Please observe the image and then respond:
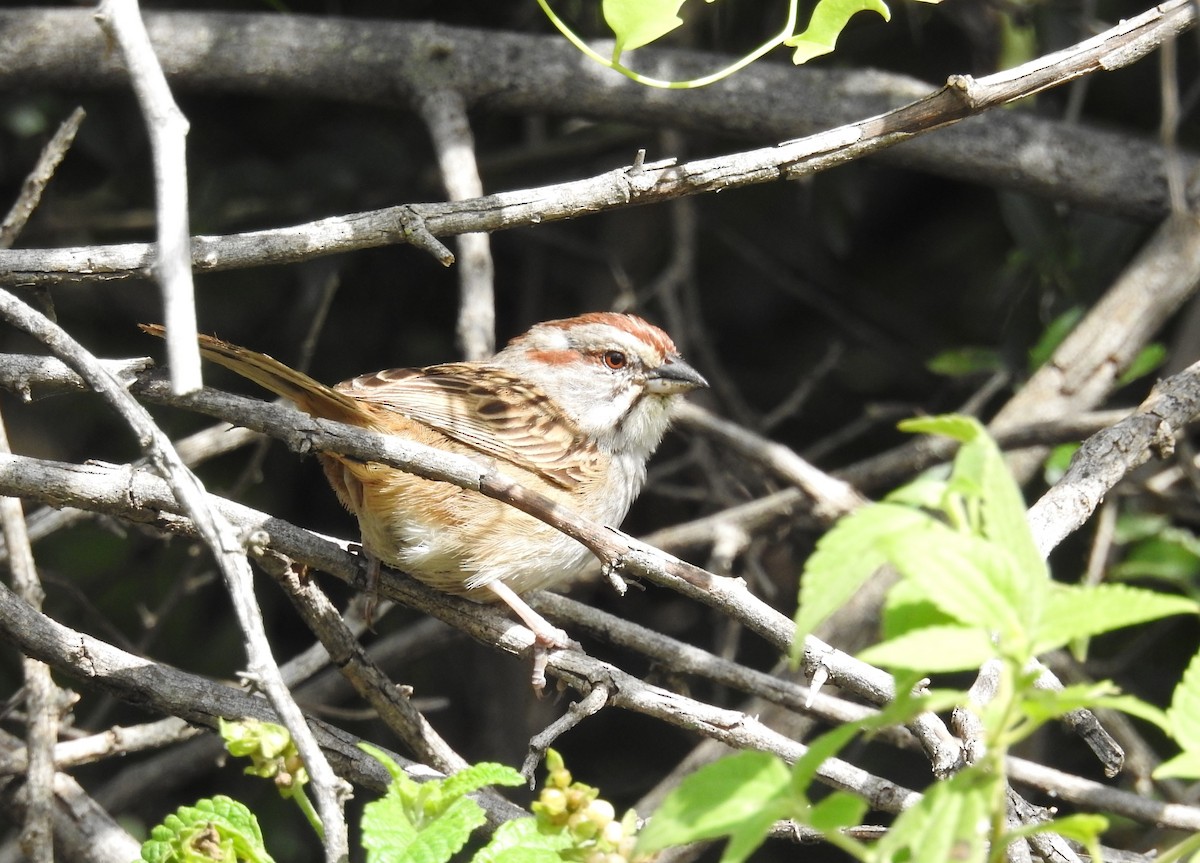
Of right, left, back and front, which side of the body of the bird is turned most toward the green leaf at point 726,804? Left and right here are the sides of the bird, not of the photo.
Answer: right

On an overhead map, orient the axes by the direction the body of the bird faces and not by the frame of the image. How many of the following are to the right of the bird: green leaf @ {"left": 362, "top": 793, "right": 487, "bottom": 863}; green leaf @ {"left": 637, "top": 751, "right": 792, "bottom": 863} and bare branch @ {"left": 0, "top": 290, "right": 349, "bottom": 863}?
3

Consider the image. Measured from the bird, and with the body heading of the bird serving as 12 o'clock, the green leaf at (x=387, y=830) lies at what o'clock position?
The green leaf is roughly at 3 o'clock from the bird.

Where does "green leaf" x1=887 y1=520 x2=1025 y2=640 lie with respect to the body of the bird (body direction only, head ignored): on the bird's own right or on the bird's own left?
on the bird's own right

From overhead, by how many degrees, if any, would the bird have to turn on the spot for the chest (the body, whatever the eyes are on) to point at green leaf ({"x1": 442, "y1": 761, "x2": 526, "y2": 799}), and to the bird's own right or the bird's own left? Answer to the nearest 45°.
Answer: approximately 90° to the bird's own right

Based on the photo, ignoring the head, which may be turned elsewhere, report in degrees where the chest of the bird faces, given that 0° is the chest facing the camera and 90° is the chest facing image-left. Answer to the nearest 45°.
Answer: approximately 270°

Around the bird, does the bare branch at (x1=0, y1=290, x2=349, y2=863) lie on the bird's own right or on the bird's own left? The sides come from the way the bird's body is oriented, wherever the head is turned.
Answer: on the bird's own right

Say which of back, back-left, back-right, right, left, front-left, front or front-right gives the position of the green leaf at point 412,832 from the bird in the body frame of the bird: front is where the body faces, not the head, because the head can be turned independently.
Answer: right
